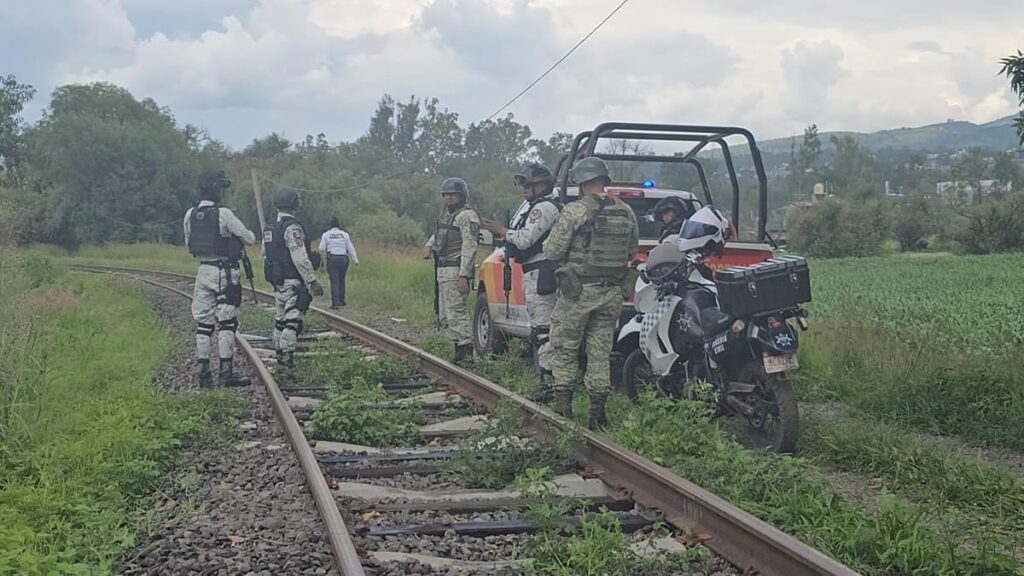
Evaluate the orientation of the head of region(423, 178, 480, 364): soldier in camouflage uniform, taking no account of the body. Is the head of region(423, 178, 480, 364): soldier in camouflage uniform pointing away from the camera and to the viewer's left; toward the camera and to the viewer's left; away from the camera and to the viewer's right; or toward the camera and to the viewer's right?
toward the camera and to the viewer's left

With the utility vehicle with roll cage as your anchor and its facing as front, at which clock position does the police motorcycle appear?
The police motorcycle is roughly at 7 o'clock from the utility vehicle with roll cage.

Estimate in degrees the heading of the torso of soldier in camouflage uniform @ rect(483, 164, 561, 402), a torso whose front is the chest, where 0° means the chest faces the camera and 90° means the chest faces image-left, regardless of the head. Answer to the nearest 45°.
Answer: approximately 90°

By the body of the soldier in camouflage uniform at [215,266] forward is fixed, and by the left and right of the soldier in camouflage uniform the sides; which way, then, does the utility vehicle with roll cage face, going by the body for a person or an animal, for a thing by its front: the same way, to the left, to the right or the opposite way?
to the left

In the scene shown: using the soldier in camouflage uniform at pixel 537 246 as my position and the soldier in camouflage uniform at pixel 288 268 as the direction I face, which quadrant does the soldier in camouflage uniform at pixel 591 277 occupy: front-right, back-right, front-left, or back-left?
back-left

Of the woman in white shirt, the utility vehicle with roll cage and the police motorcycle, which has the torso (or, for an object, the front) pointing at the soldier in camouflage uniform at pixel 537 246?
the police motorcycle

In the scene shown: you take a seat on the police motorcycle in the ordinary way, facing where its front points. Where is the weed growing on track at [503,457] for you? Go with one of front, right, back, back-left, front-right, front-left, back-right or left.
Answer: left

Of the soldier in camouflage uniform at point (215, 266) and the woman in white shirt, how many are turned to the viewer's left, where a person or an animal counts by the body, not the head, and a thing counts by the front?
0

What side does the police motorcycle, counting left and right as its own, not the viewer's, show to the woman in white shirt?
front

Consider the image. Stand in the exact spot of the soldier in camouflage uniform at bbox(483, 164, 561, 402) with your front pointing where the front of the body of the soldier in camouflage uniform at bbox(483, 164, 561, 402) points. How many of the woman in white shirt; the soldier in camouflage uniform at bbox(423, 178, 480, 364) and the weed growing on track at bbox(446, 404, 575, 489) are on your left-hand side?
1

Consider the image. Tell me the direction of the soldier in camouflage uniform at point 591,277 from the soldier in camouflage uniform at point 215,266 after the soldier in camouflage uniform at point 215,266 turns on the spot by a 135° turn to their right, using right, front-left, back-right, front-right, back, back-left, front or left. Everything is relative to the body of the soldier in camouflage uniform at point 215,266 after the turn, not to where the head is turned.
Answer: front-left

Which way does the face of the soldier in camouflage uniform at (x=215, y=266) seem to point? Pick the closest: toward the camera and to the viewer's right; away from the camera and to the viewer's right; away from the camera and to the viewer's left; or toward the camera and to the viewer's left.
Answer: away from the camera and to the viewer's right

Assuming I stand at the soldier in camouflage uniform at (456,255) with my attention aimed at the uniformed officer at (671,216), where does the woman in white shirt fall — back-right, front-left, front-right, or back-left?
back-left
